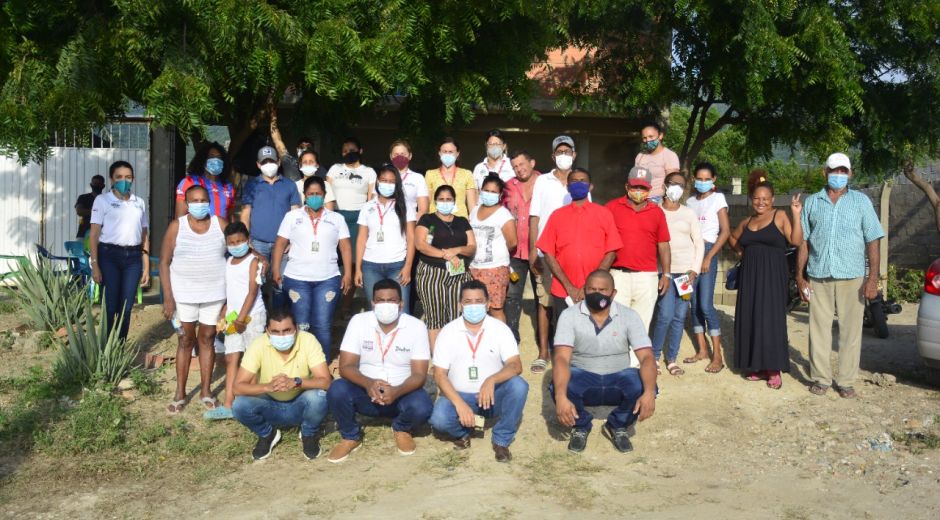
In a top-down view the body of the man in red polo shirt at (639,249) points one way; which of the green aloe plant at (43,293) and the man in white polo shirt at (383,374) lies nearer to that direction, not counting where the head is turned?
the man in white polo shirt

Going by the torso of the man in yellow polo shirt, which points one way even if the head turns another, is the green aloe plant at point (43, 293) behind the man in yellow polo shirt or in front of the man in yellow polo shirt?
behind

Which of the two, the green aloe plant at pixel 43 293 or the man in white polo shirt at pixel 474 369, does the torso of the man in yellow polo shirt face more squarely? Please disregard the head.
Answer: the man in white polo shirt

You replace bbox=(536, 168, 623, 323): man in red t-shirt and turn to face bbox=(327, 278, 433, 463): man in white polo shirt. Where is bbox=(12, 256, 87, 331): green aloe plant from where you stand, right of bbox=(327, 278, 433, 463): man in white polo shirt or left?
right

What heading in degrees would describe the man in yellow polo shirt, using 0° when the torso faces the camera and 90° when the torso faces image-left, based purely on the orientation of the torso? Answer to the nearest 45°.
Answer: approximately 0°

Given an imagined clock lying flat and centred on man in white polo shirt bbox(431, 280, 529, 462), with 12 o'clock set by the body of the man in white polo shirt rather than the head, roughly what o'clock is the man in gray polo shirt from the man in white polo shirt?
The man in gray polo shirt is roughly at 9 o'clock from the man in white polo shirt.
